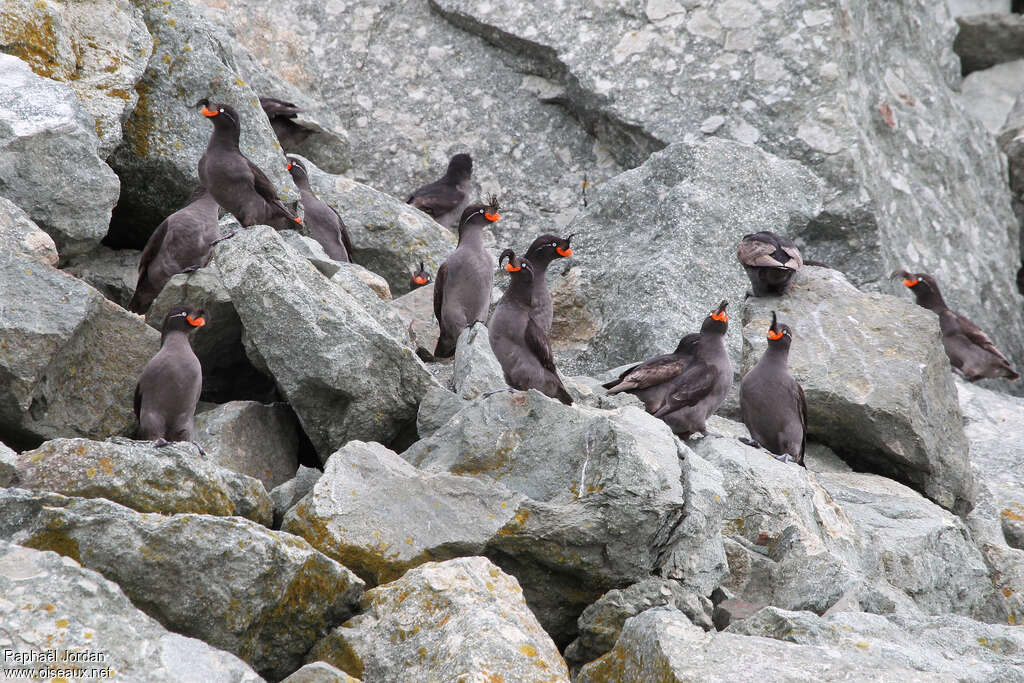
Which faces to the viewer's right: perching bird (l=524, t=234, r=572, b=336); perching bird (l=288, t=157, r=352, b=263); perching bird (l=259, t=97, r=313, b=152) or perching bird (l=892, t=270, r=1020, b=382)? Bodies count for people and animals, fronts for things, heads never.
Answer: perching bird (l=524, t=234, r=572, b=336)

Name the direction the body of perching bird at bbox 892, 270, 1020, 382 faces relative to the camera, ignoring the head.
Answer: to the viewer's left

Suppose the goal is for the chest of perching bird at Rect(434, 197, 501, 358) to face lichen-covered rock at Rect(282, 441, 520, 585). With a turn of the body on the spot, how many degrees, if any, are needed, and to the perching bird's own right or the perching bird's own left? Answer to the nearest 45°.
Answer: approximately 45° to the perching bird's own right

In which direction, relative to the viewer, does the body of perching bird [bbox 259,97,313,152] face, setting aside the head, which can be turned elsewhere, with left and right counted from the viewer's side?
facing to the left of the viewer

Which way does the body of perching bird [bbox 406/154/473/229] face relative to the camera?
to the viewer's right

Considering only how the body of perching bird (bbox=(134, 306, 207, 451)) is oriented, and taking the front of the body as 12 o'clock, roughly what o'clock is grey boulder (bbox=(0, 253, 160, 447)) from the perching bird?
The grey boulder is roughly at 5 o'clock from the perching bird.

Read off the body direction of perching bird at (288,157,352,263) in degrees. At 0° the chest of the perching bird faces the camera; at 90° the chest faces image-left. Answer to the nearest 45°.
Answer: approximately 90°

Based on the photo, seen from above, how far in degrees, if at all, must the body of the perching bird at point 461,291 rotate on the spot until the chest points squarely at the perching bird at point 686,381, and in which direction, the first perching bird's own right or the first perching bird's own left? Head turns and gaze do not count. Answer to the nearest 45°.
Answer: approximately 45° to the first perching bird's own left

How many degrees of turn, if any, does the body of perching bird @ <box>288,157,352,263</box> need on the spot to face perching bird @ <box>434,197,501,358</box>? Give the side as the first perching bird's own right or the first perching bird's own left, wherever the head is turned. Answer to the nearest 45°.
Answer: approximately 135° to the first perching bird's own left

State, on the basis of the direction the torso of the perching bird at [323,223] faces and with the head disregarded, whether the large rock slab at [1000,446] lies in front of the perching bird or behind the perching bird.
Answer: behind

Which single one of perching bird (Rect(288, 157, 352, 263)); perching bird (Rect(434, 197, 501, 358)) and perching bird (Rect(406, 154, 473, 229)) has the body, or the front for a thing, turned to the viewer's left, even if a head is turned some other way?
perching bird (Rect(288, 157, 352, 263))

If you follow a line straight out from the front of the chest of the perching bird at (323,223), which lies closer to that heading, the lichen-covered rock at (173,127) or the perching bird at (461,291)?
the lichen-covered rock

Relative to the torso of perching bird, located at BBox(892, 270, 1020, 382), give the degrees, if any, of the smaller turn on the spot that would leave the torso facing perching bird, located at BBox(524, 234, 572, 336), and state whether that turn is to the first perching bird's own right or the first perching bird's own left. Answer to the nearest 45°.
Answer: approximately 45° to the first perching bird's own left

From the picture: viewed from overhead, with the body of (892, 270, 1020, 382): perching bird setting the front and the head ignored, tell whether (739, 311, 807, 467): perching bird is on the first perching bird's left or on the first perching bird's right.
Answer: on the first perching bird's left
